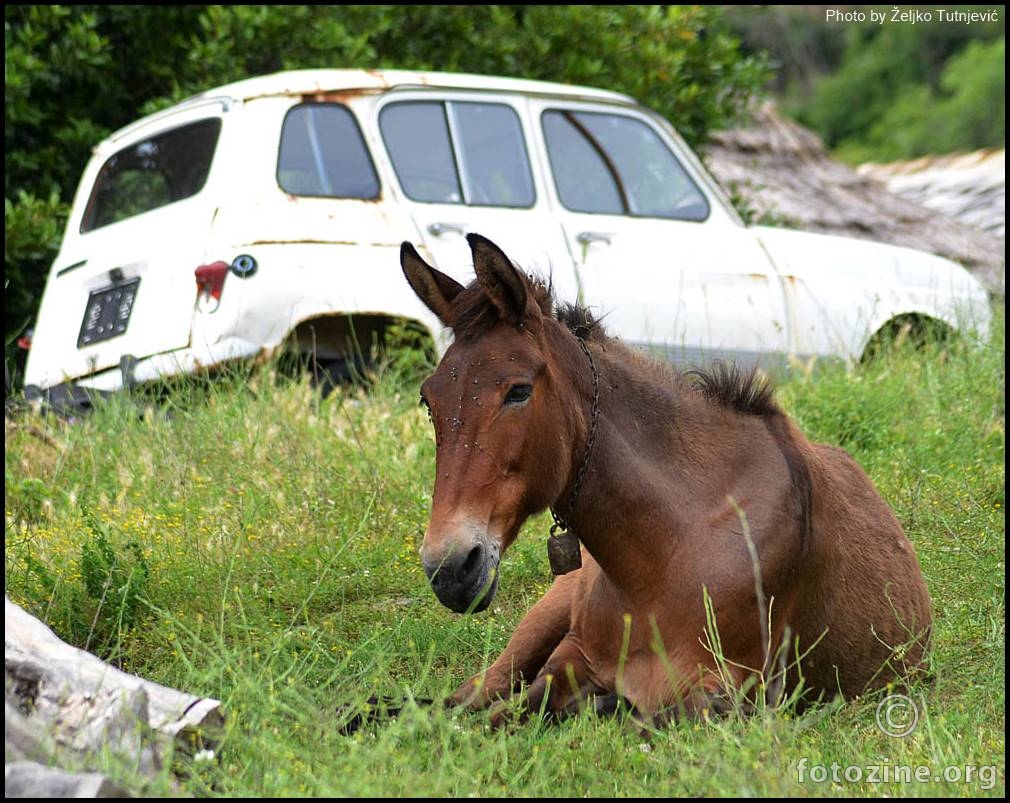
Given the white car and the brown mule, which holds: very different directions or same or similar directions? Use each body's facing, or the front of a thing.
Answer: very different directions

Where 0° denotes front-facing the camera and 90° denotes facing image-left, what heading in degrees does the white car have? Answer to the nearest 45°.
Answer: approximately 225°

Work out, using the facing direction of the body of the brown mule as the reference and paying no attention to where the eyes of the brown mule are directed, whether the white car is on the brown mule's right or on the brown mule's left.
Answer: on the brown mule's right

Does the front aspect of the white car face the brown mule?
no
